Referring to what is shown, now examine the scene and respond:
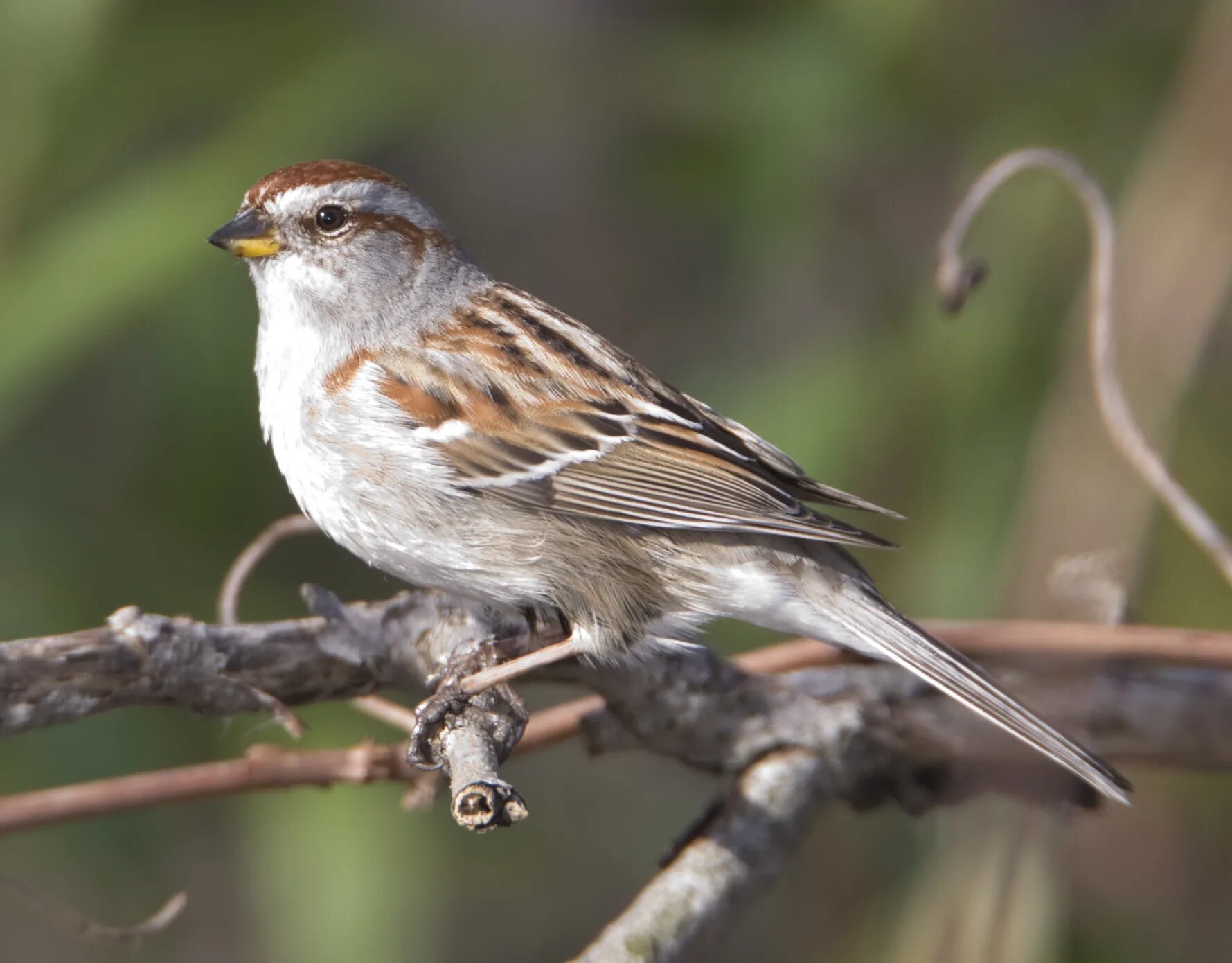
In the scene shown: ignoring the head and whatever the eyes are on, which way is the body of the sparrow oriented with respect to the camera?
to the viewer's left

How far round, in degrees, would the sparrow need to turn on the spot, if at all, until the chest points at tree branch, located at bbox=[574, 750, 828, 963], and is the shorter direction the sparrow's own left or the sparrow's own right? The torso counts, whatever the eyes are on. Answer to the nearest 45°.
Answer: approximately 135° to the sparrow's own left

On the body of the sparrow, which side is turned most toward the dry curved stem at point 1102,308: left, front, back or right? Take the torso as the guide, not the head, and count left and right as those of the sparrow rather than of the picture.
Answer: back
